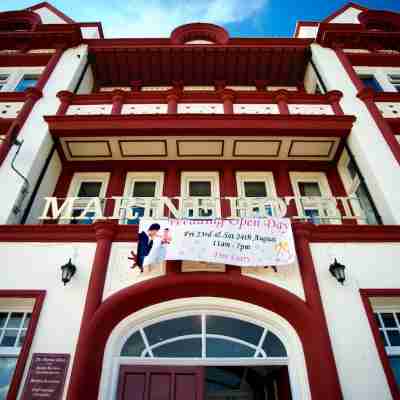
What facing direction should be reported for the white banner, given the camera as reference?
facing the viewer

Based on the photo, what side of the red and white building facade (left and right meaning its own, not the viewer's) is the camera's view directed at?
front
